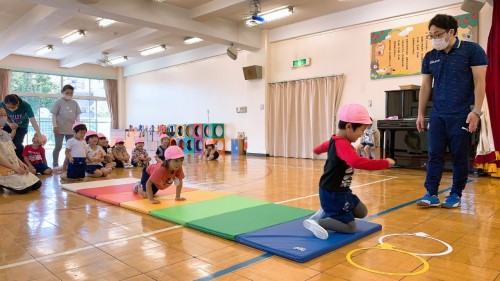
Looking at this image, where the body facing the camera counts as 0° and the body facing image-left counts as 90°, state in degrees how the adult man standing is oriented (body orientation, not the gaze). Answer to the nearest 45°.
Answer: approximately 45°

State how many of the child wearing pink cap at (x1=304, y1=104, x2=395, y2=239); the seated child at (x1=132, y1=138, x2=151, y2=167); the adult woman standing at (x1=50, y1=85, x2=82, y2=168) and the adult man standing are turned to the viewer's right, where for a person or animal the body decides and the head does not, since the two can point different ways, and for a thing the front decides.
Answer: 1

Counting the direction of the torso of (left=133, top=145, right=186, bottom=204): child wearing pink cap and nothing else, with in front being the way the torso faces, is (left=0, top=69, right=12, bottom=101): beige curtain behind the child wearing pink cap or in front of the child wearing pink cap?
behind

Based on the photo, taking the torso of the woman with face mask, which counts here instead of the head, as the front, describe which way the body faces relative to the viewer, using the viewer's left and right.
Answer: facing the viewer and to the left of the viewer

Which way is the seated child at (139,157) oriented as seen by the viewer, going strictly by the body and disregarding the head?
toward the camera

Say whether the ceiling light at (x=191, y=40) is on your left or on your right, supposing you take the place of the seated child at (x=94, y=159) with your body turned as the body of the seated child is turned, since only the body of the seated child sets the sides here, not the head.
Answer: on your left

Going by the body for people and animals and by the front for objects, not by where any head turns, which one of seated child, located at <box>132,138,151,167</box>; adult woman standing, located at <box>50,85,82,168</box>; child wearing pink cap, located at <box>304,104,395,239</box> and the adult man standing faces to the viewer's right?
the child wearing pink cap

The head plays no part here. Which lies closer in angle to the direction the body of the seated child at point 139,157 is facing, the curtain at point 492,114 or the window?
the curtain

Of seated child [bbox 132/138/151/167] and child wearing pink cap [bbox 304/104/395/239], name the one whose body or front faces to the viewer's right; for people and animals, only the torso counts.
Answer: the child wearing pink cap

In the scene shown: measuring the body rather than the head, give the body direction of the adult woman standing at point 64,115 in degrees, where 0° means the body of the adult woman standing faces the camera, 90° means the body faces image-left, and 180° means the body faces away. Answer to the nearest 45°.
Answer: approximately 0°

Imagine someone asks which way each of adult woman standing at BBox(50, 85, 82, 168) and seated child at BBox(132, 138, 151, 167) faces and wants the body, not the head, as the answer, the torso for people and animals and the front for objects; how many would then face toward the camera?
2

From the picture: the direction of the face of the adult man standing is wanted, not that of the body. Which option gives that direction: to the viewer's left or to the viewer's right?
to the viewer's left

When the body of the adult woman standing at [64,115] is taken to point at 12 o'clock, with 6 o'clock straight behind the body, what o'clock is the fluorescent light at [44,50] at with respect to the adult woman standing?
The fluorescent light is roughly at 6 o'clock from the adult woman standing.

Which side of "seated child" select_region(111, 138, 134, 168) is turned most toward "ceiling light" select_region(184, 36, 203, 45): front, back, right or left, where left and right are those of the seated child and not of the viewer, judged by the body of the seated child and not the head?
left

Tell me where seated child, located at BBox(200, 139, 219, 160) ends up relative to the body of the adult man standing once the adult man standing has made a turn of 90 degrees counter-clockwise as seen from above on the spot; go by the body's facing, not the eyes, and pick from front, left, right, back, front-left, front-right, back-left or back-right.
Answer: back
